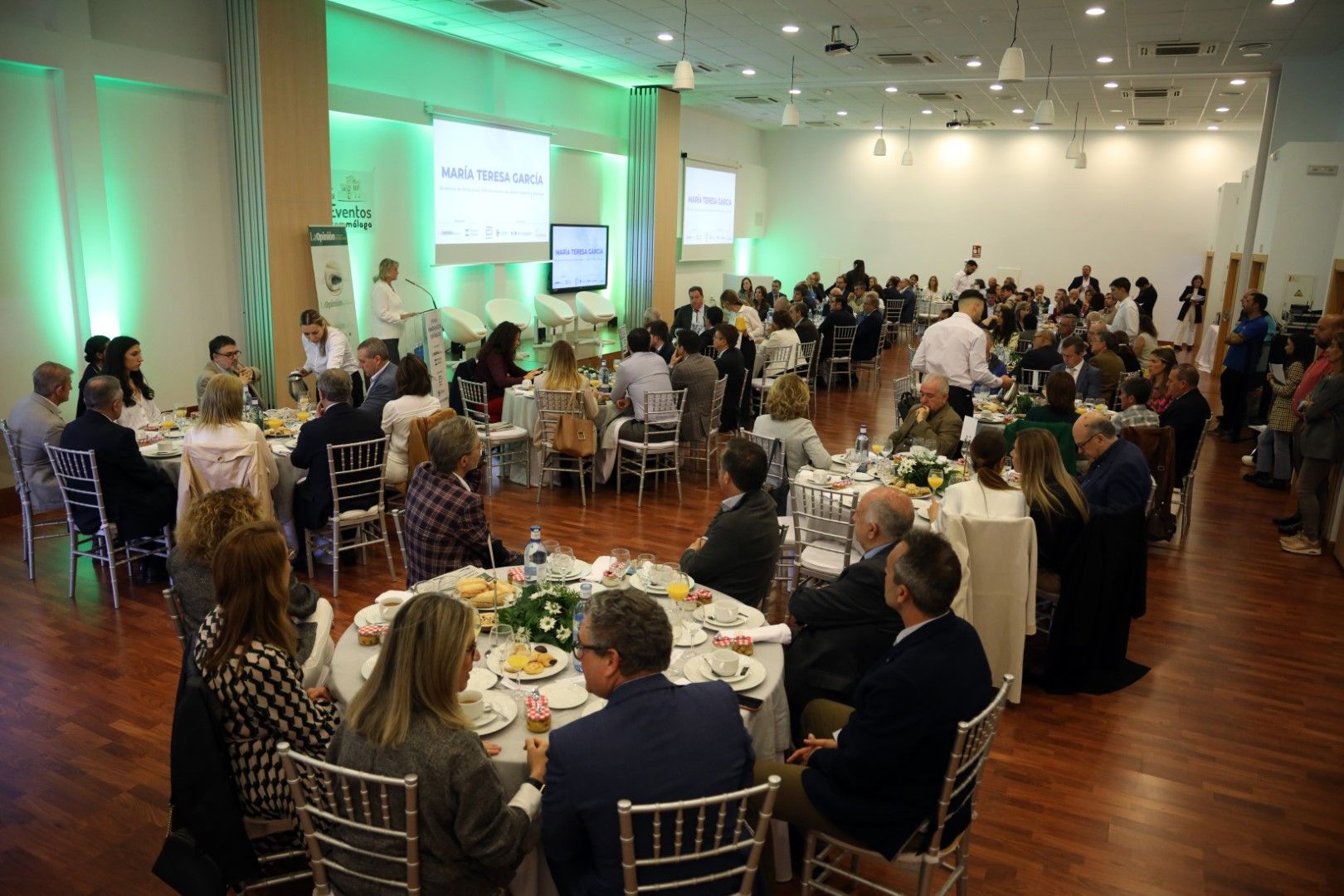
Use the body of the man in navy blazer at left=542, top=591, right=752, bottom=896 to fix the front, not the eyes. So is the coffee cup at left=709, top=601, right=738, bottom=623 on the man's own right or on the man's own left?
on the man's own right

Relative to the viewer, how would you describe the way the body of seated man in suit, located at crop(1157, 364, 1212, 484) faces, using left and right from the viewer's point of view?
facing to the left of the viewer

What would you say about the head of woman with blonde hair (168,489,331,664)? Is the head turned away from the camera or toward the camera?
away from the camera

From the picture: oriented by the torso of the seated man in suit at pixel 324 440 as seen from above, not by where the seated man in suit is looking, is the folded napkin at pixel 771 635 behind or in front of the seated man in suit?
behind

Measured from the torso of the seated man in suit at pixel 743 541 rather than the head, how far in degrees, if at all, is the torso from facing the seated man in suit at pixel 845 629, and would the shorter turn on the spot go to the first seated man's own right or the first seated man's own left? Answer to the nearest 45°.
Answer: approximately 180°

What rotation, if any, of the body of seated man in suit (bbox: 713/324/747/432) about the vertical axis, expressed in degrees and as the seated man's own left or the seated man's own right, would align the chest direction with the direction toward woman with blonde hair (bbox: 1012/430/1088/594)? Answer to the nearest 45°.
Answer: approximately 90° to the seated man's own left

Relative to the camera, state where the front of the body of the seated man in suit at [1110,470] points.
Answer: to the viewer's left

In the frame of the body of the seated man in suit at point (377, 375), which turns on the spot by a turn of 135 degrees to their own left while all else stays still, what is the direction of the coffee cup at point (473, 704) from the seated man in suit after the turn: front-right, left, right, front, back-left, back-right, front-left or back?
front-right

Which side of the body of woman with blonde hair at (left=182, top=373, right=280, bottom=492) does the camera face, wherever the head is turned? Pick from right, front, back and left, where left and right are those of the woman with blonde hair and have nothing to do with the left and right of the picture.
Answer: back

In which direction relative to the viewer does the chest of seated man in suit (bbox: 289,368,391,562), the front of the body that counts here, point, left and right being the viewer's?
facing away from the viewer and to the left of the viewer

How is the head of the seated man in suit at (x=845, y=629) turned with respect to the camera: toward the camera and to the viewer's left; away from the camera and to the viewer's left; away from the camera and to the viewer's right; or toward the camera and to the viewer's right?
away from the camera and to the viewer's left

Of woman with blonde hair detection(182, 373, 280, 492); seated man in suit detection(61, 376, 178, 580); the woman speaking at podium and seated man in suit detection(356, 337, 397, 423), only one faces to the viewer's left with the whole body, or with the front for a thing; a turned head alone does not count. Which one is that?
seated man in suit detection(356, 337, 397, 423)

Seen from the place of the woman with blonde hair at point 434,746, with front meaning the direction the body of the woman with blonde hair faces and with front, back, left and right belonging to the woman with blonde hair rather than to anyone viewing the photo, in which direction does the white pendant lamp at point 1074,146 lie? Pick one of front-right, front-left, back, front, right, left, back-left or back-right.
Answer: front
